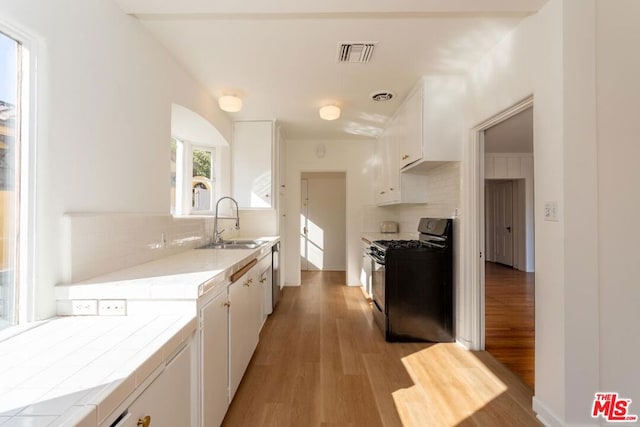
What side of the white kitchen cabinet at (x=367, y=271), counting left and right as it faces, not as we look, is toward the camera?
left

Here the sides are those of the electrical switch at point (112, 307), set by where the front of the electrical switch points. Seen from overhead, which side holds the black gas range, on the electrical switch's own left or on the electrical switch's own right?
on the electrical switch's own left

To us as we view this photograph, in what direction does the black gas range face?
facing to the left of the viewer

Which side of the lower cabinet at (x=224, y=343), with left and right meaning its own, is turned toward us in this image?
right

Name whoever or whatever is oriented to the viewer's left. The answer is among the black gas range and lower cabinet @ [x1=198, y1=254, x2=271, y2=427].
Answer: the black gas range

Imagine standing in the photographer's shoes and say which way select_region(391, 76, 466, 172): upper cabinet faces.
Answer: facing to the left of the viewer

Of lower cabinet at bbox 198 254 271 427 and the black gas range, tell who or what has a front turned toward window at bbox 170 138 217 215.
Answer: the black gas range

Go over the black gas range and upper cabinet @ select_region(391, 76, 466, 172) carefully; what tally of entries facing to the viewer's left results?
2

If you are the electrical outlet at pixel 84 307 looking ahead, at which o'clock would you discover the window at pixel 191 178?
The window is roughly at 7 o'clock from the electrical outlet.

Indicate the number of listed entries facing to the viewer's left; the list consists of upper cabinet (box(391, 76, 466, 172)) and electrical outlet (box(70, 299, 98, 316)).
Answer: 1
